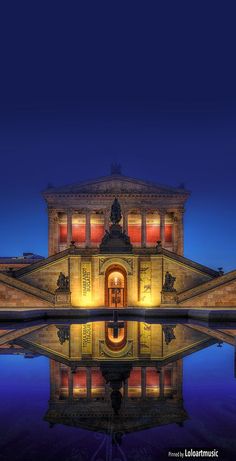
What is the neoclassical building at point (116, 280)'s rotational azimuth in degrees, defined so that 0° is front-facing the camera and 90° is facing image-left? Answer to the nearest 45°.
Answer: approximately 0°
